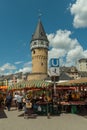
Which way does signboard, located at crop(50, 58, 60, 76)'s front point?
toward the camera
